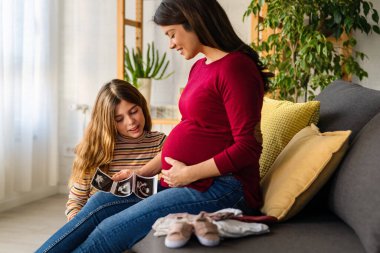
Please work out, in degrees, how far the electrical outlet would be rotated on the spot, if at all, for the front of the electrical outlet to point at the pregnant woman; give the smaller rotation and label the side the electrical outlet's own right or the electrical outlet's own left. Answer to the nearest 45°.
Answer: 0° — it already faces them

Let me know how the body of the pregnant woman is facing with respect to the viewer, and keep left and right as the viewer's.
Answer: facing to the left of the viewer

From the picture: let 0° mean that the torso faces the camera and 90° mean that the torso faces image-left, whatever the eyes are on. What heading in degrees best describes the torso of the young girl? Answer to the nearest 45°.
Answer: approximately 315°

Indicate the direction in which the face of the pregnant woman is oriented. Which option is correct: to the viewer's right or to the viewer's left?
to the viewer's left

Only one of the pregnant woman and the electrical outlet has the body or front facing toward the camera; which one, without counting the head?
the electrical outlet

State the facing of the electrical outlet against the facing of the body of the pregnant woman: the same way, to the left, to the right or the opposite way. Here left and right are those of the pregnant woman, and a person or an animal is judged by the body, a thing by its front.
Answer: to the left

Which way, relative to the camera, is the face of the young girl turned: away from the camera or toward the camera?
toward the camera

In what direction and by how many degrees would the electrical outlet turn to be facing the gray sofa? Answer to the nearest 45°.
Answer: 0° — it already faces it

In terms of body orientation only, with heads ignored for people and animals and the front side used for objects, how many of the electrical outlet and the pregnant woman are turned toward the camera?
1

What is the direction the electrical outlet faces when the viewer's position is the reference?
facing the viewer

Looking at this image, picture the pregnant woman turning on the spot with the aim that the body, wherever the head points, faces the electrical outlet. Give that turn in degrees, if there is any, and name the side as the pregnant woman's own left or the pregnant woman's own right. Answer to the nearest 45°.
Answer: approximately 90° to the pregnant woman's own right
